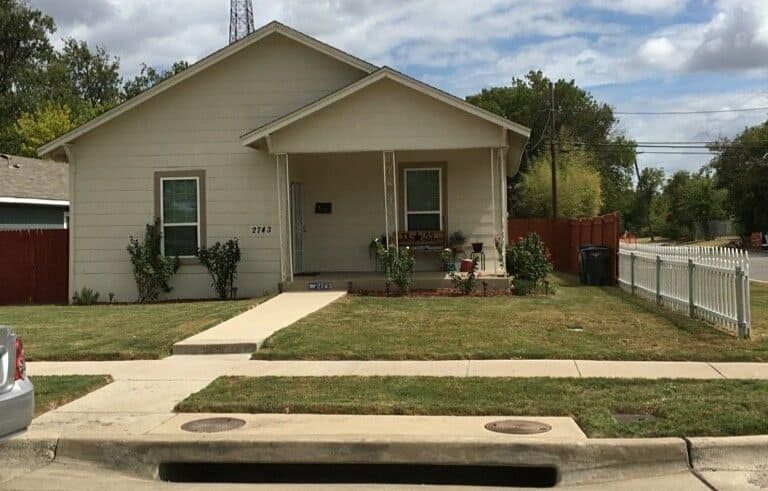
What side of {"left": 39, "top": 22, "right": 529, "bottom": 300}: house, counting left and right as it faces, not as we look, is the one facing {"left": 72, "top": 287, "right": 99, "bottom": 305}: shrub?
right

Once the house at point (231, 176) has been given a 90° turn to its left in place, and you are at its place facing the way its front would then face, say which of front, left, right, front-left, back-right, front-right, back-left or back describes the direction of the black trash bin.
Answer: front

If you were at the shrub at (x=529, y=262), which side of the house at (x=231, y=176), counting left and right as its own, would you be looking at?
left

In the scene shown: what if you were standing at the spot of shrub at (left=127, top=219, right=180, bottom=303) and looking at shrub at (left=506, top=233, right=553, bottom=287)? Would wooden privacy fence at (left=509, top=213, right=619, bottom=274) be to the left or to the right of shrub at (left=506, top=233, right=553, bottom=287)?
left

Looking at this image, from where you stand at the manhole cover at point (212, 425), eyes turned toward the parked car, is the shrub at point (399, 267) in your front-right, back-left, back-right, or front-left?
back-right

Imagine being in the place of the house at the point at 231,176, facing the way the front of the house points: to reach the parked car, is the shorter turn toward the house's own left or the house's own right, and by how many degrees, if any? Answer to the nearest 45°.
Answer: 0° — it already faces it

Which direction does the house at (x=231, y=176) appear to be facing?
toward the camera

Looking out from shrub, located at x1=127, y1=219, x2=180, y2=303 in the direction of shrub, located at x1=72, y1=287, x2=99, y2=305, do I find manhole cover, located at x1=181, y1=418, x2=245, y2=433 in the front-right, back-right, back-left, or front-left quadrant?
back-left

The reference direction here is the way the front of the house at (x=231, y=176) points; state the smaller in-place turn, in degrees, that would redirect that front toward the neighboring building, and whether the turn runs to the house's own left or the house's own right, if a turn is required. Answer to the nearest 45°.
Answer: approximately 135° to the house's own right

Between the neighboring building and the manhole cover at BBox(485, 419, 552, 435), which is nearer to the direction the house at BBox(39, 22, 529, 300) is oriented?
the manhole cover

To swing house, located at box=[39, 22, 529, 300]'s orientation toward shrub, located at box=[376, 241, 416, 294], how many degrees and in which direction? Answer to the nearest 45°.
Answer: approximately 45° to its left

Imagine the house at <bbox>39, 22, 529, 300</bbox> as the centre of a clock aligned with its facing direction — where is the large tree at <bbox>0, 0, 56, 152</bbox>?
The large tree is roughly at 5 o'clock from the house.

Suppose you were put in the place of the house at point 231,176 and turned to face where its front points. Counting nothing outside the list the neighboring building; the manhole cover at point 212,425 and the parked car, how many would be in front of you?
2

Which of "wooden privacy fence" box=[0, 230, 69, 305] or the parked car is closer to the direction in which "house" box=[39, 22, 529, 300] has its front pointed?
the parked car

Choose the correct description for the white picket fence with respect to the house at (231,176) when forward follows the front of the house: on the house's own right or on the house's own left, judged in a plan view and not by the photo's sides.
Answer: on the house's own left
